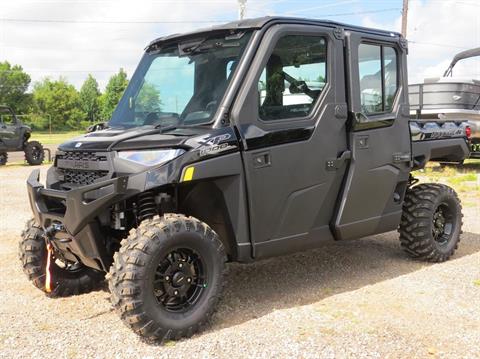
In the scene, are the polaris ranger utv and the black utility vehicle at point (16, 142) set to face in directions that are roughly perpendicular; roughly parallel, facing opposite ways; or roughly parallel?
roughly parallel, facing opposite ways

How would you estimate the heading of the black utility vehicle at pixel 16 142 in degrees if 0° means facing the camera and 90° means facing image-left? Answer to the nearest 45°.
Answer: approximately 270°

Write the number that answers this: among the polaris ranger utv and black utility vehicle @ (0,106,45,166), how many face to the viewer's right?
1

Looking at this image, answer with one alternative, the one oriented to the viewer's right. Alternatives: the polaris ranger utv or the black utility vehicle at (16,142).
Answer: the black utility vehicle

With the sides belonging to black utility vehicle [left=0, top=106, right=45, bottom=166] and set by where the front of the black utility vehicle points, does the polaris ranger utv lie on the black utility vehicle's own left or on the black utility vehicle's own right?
on the black utility vehicle's own right

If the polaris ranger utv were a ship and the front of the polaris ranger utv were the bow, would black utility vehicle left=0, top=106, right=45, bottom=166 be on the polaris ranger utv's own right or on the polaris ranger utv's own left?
on the polaris ranger utv's own right
